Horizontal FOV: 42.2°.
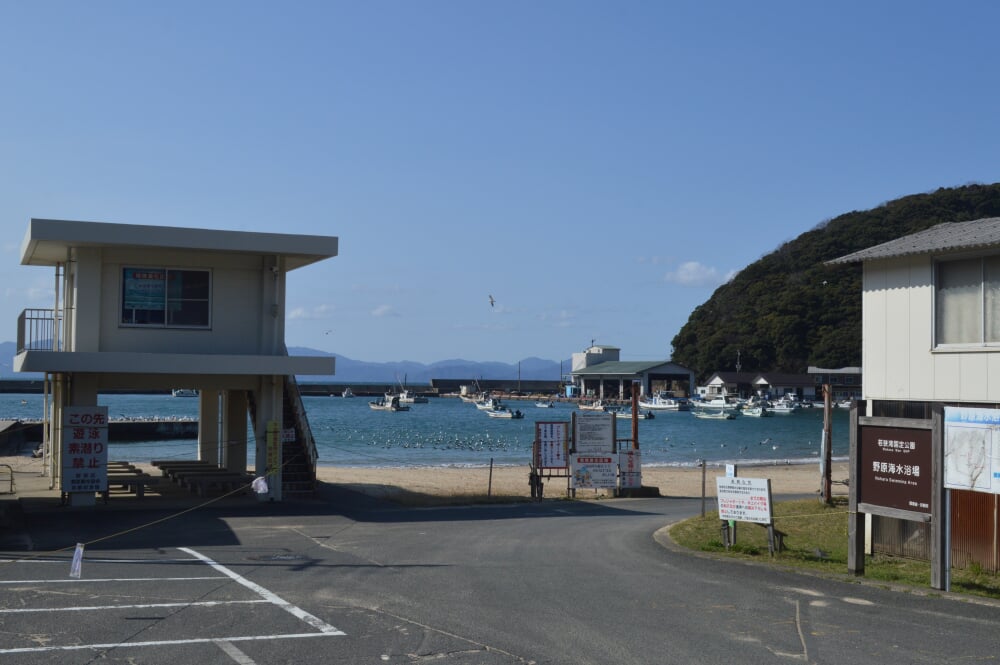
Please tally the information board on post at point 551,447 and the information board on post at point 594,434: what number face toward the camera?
2

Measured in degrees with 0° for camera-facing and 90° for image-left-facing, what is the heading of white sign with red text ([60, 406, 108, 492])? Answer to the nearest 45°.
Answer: approximately 0°

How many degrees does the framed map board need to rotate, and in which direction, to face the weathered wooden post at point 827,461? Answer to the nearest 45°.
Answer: approximately 180°

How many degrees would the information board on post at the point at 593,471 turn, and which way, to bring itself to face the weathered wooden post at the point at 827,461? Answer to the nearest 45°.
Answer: approximately 45° to its left

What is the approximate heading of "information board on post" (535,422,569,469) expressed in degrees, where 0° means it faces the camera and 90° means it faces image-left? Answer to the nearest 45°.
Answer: approximately 0°

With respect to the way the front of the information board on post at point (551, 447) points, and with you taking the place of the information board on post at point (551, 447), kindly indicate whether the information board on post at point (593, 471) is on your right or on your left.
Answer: on your left

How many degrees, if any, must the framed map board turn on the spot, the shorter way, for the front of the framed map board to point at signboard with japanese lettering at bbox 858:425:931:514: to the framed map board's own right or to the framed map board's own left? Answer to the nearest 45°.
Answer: approximately 135° to the framed map board's own right
